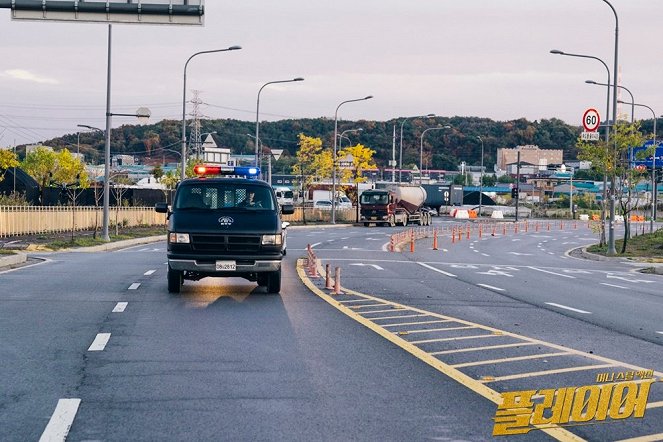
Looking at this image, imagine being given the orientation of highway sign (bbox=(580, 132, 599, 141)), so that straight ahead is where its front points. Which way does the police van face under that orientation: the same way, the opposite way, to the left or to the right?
the same way

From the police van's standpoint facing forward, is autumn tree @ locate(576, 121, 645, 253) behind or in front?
behind

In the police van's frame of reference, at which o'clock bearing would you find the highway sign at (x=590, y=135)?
The highway sign is roughly at 7 o'clock from the police van.

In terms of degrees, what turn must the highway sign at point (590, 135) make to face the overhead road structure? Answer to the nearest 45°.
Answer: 0° — it already faces it

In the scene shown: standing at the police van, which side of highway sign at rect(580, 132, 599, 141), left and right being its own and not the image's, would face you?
front

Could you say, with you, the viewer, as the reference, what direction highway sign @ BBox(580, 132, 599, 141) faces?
facing the viewer

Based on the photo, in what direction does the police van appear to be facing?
toward the camera

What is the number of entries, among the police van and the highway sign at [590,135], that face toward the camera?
2
